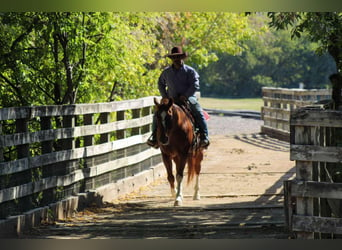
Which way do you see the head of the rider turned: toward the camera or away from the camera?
toward the camera

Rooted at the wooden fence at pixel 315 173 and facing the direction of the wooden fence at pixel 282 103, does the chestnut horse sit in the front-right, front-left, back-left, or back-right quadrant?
front-left

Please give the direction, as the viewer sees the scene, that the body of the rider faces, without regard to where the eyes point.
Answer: toward the camera

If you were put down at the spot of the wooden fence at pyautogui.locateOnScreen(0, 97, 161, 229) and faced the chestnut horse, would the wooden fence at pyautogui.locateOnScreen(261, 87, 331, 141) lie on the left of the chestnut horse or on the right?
left
